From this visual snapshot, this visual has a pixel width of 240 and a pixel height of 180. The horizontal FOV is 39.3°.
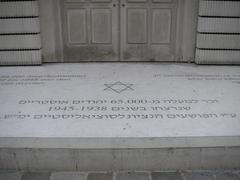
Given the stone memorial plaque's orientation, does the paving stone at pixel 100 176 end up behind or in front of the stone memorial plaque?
in front

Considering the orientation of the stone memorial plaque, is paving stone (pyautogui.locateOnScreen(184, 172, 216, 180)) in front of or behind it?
in front

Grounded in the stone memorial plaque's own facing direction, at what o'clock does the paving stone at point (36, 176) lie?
The paving stone is roughly at 1 o'clock from the stone memorial plaque.

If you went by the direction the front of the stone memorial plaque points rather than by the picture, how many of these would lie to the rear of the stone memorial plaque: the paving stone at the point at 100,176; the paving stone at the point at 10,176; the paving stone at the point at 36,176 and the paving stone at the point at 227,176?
0

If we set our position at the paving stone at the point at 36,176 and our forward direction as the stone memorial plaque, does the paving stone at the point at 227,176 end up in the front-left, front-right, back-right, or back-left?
front-right

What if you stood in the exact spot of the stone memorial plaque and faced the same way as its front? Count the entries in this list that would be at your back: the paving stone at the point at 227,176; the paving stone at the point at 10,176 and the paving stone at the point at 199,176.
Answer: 0

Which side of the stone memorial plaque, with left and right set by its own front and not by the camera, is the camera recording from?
front

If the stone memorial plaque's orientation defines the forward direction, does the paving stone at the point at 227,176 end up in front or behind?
in front

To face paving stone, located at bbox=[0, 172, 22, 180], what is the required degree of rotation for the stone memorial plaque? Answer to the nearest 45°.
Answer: approximately 45° to its right

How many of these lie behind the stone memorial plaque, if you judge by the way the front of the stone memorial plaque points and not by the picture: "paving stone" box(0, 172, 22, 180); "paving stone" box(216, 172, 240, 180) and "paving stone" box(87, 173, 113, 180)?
0

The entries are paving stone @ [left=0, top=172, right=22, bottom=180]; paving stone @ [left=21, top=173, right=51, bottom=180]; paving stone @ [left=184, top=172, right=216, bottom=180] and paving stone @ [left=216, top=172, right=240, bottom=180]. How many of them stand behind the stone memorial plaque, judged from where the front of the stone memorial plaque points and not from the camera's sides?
0
